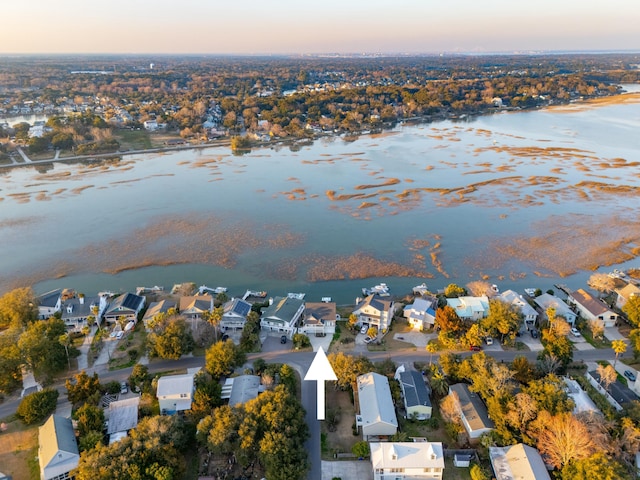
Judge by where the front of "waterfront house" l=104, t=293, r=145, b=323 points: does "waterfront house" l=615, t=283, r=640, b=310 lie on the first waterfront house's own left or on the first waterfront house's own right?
on the first waterfront house's own left

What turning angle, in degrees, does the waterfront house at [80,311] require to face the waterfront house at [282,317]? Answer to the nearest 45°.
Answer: approximately 45° to its left

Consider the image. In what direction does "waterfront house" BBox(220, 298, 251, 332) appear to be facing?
toward the camera

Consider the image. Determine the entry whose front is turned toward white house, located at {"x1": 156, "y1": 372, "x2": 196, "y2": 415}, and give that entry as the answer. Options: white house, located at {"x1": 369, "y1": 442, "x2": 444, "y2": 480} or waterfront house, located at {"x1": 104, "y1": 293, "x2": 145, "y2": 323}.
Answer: the waterfront house

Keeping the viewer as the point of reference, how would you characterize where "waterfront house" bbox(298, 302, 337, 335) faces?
facing the viewer

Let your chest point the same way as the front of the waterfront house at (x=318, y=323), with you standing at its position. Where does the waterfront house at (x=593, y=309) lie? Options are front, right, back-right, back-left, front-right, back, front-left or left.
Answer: left

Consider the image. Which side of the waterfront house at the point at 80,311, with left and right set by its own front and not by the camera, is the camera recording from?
front

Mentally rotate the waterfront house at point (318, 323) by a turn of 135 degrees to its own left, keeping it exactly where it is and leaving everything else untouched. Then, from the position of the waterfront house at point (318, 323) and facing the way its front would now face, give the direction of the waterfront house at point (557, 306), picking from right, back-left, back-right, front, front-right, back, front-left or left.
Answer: front-right

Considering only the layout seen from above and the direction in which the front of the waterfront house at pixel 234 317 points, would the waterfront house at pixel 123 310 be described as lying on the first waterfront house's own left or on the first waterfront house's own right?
on the first waterfront house's own right

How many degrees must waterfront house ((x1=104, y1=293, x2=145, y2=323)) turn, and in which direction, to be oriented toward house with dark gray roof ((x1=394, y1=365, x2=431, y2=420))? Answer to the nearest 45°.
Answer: approximately 45° to its left

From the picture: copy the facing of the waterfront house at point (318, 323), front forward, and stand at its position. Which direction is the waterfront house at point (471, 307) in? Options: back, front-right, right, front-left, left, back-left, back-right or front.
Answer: left

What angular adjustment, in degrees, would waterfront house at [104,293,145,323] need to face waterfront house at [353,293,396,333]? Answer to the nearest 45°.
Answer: approximately 45° to its left

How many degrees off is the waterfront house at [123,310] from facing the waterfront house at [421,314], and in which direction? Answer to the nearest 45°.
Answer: approximately 45° to its left
